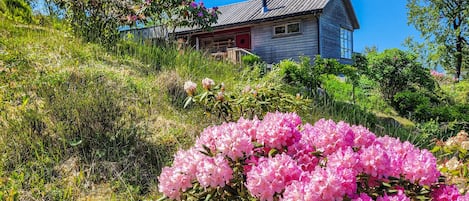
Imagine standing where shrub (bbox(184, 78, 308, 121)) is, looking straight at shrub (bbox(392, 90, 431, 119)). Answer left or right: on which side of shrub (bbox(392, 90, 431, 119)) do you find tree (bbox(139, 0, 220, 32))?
left

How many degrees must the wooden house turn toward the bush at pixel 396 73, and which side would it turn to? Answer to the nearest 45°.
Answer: approximately 45° to its left

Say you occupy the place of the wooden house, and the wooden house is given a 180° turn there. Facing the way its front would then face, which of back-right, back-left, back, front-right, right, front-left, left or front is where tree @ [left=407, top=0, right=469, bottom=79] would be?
front-right

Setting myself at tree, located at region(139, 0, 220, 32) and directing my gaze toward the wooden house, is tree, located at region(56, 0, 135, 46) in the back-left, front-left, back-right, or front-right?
back-right

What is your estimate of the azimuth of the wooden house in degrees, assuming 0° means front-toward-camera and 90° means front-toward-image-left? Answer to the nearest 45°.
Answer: approximately 45°

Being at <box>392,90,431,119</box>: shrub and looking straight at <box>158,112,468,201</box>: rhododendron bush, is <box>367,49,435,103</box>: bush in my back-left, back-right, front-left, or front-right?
back-right

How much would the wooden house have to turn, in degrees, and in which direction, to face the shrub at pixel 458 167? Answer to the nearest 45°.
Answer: approximately 45° to its left

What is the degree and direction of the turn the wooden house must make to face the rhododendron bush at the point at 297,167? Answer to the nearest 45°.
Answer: approximately 45° to its left

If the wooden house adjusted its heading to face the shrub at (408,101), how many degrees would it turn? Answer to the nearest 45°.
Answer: approximately 45° to its left
